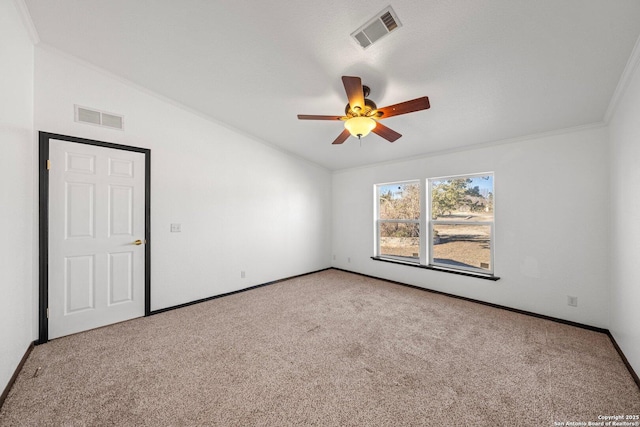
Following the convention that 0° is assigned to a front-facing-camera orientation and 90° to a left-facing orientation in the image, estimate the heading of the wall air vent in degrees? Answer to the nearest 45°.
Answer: approximately 315°
